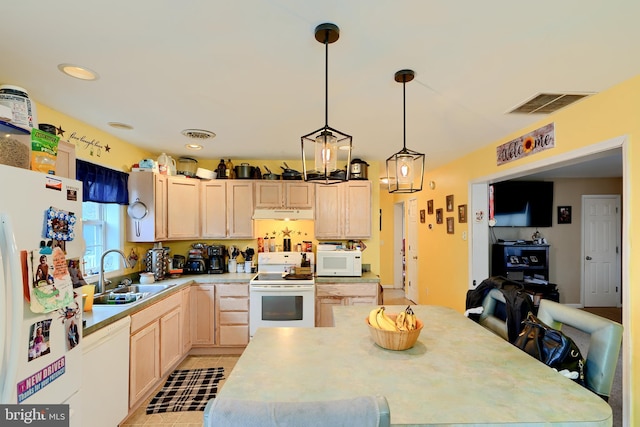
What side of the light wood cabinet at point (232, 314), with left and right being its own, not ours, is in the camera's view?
front

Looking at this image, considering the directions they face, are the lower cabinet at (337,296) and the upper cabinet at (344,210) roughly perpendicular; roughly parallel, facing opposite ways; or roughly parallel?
roughly parallel

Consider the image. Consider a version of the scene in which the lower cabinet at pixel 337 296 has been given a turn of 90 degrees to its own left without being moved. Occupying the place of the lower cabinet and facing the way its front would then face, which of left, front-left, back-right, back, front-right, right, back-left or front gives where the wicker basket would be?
right

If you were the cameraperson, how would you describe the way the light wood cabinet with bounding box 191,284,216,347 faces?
facing the viewer

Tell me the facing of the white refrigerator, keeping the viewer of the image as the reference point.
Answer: facing the viewer and to the right of the viewer

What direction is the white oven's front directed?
toward the camera

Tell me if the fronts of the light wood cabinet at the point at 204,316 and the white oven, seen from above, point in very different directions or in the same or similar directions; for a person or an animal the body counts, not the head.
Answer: same or similar directions

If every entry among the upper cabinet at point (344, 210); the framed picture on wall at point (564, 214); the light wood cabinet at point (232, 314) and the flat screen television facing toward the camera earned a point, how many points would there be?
4

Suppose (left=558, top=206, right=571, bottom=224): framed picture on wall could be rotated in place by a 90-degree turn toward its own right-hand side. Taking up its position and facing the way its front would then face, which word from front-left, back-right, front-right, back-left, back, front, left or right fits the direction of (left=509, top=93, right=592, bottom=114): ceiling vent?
left

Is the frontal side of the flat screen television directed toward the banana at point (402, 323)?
yes

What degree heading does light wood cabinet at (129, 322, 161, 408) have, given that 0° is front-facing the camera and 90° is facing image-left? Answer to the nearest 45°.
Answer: approximately 315°

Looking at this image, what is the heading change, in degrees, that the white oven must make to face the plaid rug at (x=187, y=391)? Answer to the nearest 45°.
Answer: approximately 45° to its right
